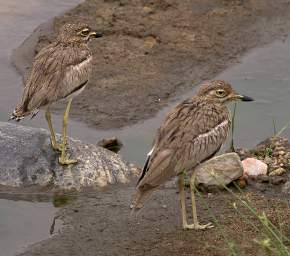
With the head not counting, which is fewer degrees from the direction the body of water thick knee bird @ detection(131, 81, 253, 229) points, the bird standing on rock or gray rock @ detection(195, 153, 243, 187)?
the gray rock

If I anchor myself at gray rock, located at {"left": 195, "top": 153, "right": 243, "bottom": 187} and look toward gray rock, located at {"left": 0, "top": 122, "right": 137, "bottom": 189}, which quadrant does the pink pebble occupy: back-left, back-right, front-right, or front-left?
back-right

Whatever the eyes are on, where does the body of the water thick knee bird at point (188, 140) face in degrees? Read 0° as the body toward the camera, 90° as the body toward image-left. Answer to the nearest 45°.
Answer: approximately 270°

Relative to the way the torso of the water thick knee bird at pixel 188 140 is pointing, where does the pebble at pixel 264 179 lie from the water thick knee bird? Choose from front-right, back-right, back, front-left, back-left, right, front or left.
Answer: front-left

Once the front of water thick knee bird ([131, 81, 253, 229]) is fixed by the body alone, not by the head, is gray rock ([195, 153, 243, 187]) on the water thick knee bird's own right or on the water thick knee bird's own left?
on the water thick knee bird's own left

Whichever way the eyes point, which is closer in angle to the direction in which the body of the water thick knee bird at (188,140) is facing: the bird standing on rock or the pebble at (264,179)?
the pebble

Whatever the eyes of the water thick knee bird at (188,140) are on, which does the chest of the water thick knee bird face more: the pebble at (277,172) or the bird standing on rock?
the pebble
